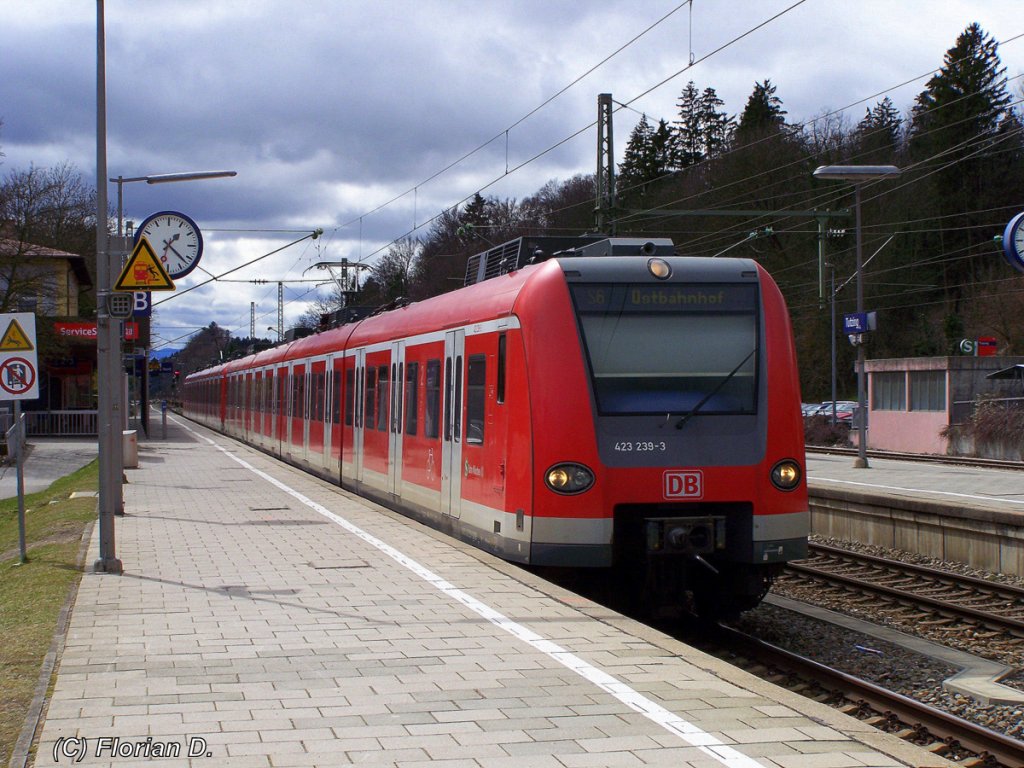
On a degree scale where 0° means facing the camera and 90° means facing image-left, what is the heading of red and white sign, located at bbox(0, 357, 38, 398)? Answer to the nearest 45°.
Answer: approximately 0°

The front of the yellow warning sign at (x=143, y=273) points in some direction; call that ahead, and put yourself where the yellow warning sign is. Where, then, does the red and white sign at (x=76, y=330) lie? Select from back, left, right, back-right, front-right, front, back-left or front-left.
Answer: back

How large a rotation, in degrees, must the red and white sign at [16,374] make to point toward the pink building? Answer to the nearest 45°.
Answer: approximately 135° to its left

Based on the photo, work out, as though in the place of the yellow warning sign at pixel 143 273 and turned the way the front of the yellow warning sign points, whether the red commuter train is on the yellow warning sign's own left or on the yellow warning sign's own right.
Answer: on the yellow warning sign's own left

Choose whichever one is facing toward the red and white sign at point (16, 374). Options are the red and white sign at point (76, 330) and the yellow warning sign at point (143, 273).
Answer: the red and white sign at point (76, 330)

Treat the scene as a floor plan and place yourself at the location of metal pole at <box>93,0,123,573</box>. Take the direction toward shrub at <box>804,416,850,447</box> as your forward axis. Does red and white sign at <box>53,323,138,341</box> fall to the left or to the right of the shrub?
left

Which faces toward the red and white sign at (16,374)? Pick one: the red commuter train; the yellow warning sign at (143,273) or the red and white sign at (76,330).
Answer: the red and white sign at (76,330)
